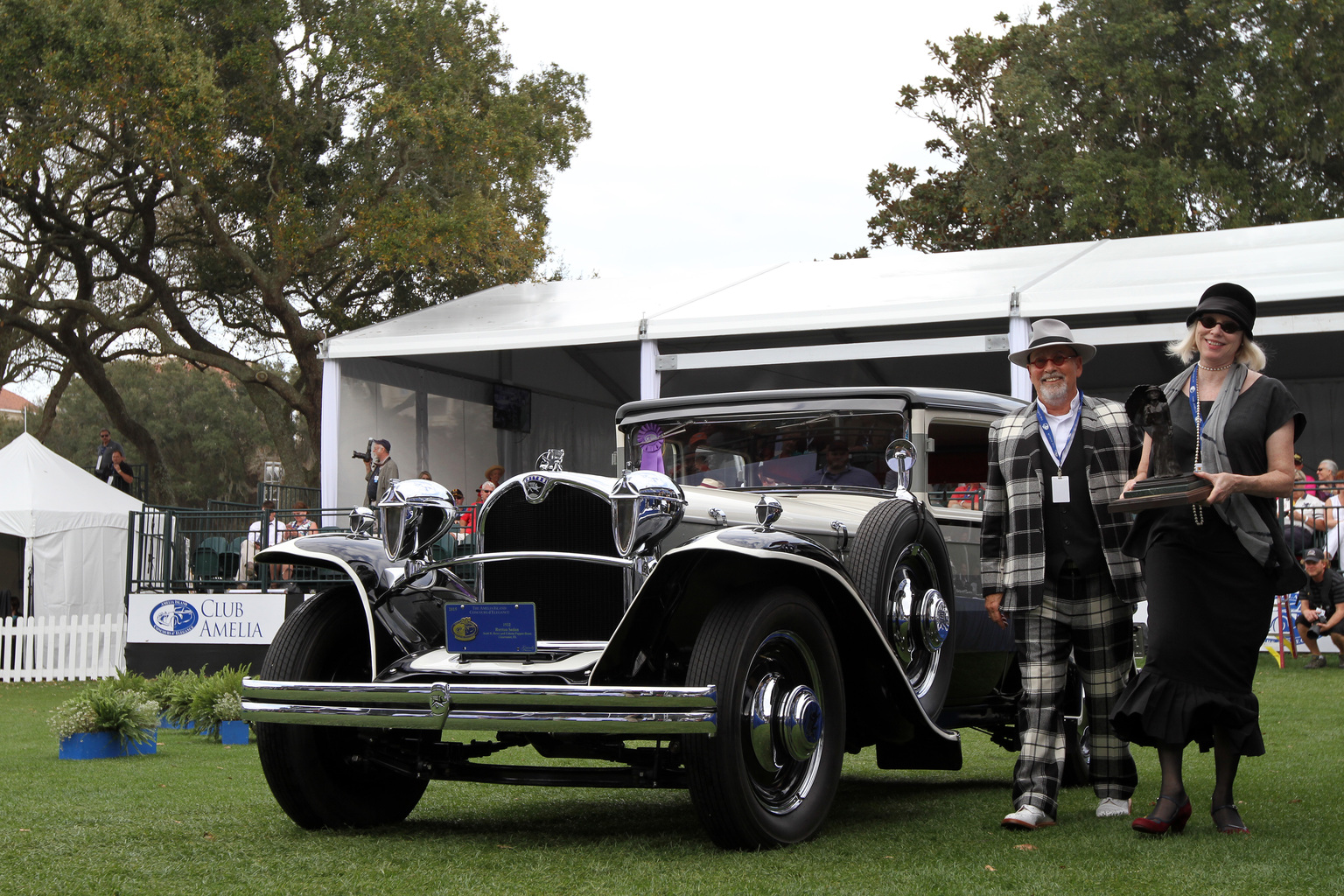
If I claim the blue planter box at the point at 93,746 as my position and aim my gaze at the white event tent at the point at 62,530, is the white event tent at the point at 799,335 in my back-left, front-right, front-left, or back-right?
front-right

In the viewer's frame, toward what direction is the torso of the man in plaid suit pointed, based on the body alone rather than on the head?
toward the camera

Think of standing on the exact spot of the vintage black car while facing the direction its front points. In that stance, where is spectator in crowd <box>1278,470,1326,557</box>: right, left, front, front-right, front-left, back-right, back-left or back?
back

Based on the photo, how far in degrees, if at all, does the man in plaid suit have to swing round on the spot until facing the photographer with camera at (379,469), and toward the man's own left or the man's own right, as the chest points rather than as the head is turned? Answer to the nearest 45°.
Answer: approximately 135° to the man's own right

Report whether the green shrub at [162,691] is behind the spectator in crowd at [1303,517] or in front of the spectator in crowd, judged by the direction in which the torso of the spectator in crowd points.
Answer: in front

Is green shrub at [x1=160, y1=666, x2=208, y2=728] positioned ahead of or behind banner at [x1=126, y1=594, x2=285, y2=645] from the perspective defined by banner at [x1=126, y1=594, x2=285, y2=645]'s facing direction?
ahead

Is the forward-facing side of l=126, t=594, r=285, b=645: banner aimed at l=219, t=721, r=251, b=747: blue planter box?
yes

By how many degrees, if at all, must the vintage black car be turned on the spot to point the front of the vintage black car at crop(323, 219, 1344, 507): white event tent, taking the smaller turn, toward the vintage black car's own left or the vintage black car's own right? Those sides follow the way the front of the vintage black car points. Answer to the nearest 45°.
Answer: approximately 135° to the vintage black car's own right

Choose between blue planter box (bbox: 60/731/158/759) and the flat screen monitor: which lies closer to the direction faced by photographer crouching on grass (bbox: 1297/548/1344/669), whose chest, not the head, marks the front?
the blue planter box

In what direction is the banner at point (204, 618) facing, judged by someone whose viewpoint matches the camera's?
facing the viewer

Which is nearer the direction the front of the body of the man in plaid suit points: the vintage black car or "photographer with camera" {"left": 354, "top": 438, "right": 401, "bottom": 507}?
the vintage black car

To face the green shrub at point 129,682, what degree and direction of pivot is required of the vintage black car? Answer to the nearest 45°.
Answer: approximately 90° to its right

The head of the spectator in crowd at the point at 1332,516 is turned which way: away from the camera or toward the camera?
toward the camera

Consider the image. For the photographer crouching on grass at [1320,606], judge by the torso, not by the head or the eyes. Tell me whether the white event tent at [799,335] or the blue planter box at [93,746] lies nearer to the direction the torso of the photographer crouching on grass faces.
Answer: the blue planter box

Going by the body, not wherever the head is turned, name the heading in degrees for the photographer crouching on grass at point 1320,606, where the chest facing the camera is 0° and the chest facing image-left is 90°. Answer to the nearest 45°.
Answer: approximately 45°

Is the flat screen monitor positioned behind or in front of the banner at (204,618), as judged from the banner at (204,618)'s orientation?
behind

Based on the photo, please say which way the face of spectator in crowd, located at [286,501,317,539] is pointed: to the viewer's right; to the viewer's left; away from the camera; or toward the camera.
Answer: toward the camera
